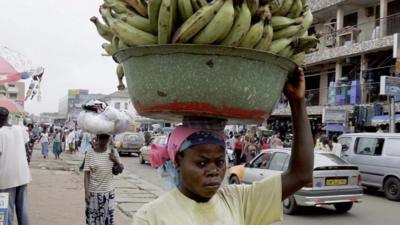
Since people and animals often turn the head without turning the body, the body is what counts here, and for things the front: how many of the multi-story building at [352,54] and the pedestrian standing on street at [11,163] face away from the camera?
1

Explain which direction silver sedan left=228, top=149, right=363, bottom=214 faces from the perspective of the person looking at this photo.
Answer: facing away from the viewer and to the left of the viewer

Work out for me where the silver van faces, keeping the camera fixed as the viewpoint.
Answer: facing away from the viewer and to the left of the viewer

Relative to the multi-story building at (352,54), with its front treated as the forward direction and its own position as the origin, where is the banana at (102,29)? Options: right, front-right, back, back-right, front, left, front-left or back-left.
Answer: front-left

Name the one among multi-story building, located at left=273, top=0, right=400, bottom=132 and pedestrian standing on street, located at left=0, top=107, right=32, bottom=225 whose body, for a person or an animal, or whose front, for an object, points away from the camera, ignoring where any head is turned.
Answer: the pedestrian standing on street

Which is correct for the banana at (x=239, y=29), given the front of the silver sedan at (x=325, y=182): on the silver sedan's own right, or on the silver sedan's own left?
on the silver sedan's own left

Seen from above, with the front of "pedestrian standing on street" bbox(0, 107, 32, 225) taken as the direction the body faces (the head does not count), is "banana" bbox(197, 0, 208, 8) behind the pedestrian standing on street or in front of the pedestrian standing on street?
behind

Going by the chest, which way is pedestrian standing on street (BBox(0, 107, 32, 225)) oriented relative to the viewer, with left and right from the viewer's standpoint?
facing away from the viewer

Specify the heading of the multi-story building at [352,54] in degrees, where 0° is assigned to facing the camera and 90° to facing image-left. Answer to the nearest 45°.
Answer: approximately 45°

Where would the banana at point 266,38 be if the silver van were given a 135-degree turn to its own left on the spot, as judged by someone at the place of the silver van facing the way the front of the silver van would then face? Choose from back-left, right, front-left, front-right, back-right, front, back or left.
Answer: front

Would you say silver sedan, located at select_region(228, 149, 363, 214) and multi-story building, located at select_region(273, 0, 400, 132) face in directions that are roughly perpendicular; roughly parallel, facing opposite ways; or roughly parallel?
roughly perpendicular

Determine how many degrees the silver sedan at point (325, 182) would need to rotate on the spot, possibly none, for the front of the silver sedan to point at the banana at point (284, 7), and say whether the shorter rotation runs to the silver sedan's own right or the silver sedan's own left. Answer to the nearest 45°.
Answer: approximately 135° to the silver sedan's own left
